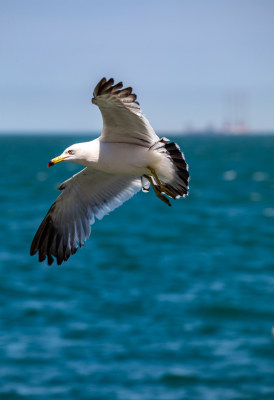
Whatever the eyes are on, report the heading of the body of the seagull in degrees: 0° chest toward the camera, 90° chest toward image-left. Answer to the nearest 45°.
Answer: approximately 90°
